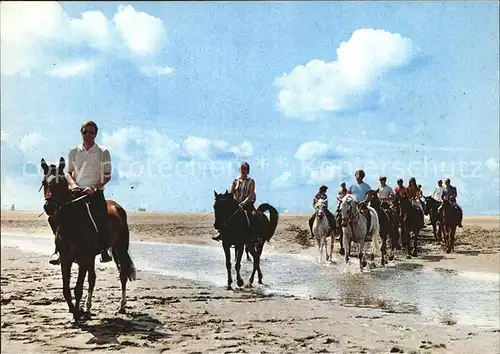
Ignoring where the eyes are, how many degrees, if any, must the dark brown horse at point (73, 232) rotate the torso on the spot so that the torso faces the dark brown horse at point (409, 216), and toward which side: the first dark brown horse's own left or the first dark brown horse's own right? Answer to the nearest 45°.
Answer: approximately 180°

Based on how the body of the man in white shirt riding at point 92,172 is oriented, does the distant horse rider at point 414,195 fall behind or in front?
behind

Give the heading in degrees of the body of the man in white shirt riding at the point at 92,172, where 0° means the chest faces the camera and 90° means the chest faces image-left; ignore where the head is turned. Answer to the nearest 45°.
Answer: approximately 0°

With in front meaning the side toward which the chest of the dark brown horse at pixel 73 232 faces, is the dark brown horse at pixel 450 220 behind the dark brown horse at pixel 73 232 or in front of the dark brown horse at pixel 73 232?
behind

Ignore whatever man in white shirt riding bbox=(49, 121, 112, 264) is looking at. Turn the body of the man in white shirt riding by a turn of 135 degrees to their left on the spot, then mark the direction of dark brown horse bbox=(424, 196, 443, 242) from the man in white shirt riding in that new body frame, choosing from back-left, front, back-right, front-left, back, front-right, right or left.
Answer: front

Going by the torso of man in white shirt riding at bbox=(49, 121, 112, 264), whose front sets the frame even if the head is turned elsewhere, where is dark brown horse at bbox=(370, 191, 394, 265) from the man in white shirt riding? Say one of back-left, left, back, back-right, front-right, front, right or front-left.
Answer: back-left

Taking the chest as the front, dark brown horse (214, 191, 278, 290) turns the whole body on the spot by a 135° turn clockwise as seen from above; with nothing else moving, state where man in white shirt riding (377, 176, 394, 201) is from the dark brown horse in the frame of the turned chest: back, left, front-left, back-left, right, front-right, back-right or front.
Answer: front-right

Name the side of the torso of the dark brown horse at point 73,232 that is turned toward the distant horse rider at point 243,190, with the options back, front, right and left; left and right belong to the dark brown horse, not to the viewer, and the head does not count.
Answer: back

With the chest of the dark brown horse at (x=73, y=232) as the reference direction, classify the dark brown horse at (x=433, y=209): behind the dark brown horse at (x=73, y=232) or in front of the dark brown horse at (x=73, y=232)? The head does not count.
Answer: behind

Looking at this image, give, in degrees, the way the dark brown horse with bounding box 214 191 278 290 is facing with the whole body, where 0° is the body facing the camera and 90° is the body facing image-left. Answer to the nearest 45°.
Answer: approximately 45°
